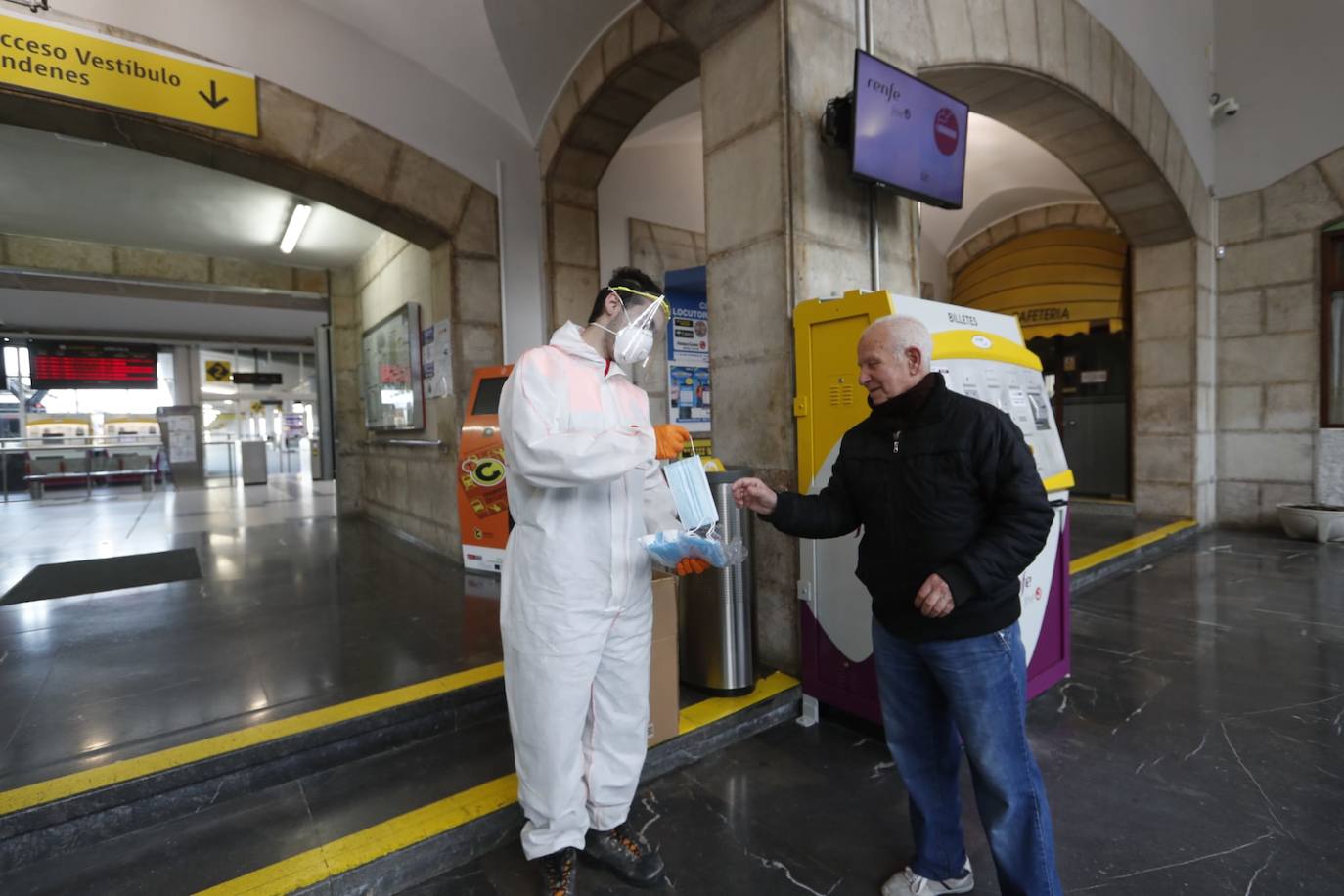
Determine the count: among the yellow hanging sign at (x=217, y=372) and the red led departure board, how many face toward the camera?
2

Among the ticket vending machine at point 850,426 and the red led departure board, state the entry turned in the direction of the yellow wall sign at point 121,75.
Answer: the red led departure board

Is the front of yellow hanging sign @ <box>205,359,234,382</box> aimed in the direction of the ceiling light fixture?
yes

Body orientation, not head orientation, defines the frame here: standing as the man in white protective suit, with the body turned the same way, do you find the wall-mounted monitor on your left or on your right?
on your left

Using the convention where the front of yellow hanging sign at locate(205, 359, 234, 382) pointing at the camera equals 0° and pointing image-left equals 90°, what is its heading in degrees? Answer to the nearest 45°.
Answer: approximately 0°

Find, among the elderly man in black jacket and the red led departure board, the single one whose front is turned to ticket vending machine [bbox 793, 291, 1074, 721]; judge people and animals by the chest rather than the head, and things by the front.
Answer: the red led departure board

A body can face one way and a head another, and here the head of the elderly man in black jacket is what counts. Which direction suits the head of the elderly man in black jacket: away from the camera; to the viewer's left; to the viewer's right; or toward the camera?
to the viewer's left

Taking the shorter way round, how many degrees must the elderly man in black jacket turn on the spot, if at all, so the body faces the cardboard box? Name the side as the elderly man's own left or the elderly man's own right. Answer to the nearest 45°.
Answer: approximately 90° to the elderly man's own right

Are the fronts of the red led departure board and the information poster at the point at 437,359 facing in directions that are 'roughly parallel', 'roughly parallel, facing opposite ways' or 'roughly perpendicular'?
roughly perpendicular

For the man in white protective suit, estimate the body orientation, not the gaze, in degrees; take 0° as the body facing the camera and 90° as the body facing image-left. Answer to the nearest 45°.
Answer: approximately 315°

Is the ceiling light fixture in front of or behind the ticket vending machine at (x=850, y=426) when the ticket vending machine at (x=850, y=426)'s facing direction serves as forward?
behind
